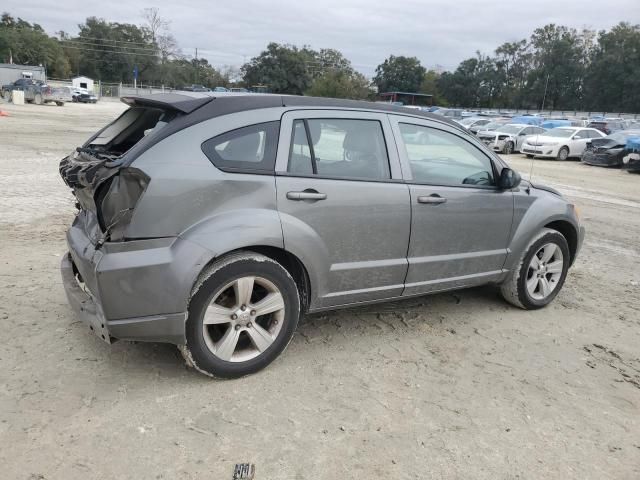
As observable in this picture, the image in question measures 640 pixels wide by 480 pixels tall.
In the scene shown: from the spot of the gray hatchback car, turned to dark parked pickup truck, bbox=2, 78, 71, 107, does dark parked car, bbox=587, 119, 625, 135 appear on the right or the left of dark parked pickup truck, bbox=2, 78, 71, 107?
right

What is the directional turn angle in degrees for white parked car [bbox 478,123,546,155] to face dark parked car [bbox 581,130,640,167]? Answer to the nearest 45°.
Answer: approximately 90° to its left

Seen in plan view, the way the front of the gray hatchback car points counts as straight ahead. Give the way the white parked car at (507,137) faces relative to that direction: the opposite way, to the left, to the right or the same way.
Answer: the opposite way

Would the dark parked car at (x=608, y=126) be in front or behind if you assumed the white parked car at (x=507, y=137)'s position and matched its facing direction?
behind

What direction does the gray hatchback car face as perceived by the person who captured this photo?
facing away from the viewer and to the right of the viewer

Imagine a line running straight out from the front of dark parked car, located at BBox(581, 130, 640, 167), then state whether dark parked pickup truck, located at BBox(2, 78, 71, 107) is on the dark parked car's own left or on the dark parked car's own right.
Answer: on the dark parked car's own right

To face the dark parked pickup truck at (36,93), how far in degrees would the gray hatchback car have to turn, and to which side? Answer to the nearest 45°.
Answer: approximately 90° to its left

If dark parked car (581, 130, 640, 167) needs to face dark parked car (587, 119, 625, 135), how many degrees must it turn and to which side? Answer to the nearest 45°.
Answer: approximately 135° to its right

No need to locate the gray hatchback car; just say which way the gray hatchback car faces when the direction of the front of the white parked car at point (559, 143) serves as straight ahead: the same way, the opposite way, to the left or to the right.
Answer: the opposite way

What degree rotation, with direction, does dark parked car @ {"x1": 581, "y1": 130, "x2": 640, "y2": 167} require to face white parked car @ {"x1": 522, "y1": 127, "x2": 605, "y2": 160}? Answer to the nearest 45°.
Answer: approximately 90° to its right

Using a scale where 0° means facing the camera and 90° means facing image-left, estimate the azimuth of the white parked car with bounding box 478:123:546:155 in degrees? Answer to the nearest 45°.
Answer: approximately 45°

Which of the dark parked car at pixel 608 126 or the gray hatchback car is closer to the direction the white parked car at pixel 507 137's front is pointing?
the gray hatchback car
